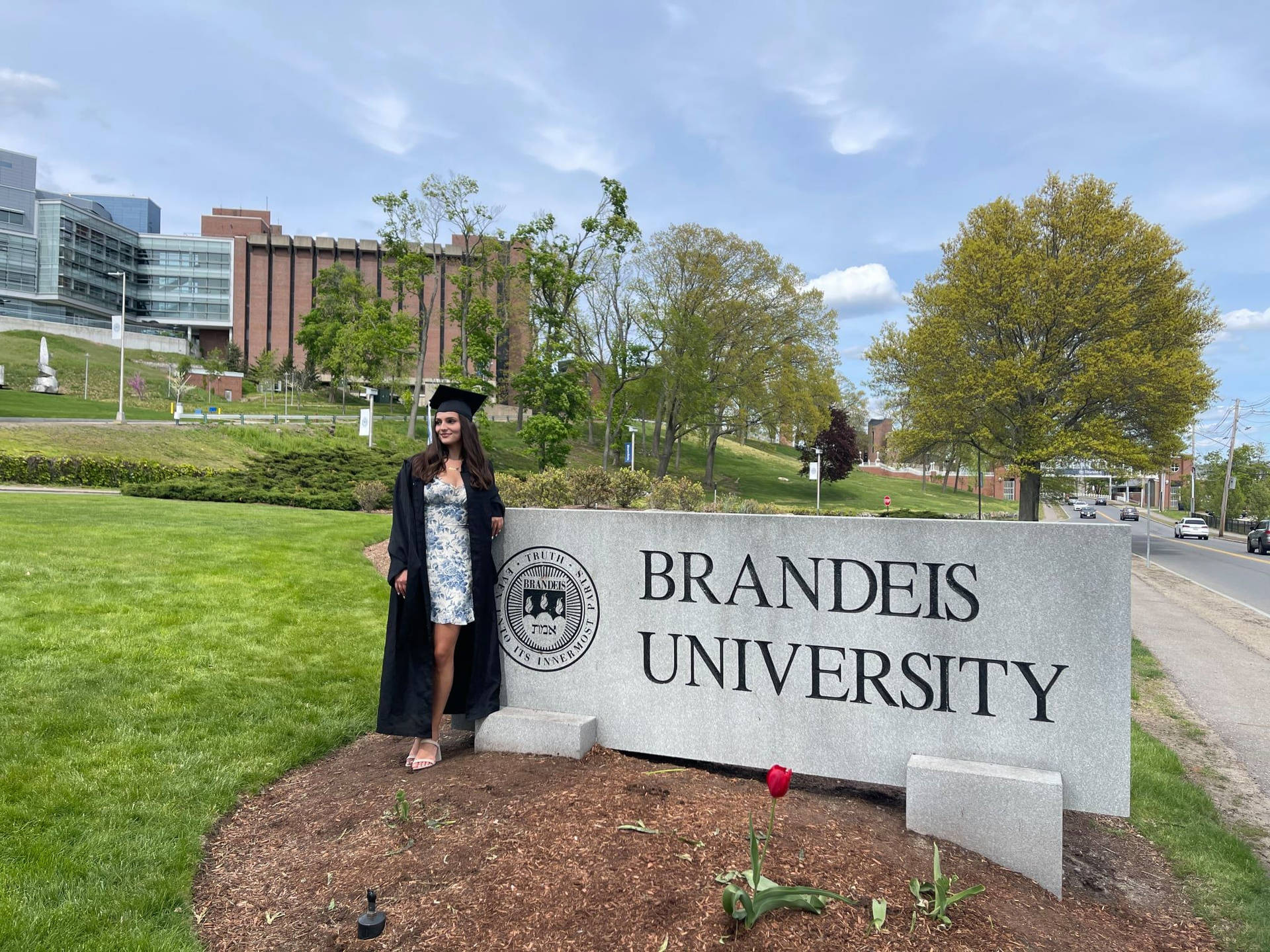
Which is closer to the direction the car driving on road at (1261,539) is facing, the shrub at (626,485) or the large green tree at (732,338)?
the large green tree

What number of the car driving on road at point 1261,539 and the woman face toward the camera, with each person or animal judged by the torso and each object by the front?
1

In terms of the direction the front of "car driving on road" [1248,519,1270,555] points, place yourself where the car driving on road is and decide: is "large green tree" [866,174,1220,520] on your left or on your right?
on your left

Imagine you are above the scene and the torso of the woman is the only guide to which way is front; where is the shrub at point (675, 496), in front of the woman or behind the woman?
behind

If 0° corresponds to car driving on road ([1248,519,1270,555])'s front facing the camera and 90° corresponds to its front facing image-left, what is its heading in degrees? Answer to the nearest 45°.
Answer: approximately 135°

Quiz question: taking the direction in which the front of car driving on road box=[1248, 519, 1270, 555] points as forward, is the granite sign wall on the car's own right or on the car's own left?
on the car's own left

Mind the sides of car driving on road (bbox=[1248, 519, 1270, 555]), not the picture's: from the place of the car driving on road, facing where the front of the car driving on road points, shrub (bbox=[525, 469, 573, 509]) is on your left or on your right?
on your left

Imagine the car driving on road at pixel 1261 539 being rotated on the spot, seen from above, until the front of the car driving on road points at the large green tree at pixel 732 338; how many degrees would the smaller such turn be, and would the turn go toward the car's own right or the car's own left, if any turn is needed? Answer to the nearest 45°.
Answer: approximately 45° to the car's own left

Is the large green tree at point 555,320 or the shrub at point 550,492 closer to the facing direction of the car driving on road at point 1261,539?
the large green tree

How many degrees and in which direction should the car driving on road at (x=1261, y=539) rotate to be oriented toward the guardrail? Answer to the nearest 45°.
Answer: approximately 90° to its left

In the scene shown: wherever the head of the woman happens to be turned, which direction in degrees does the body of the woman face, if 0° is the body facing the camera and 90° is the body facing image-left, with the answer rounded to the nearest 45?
approximately 0°

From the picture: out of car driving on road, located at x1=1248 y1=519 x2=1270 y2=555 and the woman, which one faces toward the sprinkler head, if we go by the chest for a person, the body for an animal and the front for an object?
the woman

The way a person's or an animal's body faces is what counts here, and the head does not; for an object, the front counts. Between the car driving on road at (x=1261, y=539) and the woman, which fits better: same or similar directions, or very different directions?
very different directions

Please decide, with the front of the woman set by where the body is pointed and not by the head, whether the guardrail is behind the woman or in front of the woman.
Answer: behind

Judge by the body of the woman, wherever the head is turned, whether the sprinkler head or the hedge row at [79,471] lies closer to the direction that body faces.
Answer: the sprinkler head
